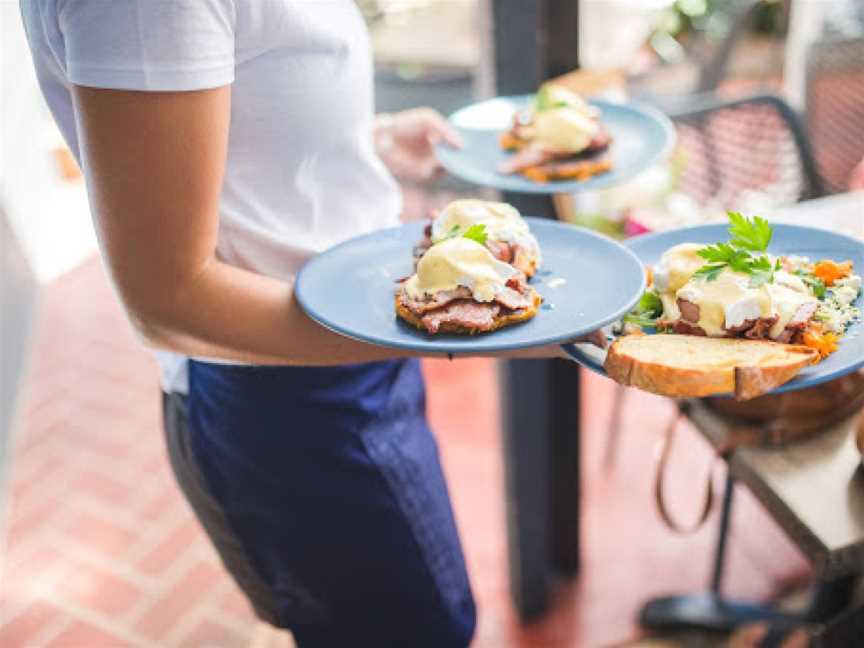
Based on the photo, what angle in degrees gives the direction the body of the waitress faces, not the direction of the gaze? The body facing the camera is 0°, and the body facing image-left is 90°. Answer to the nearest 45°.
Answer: approximately 270°
